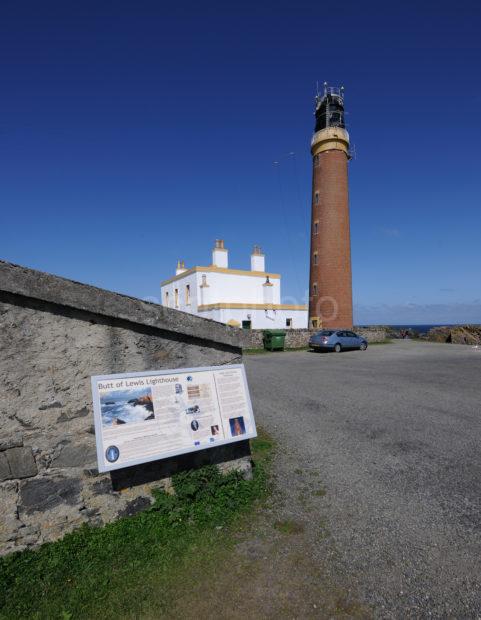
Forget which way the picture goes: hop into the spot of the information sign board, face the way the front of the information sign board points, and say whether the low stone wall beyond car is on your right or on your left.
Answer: on your left

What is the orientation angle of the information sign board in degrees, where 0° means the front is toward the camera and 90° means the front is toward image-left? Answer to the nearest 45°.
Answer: approximately 315°

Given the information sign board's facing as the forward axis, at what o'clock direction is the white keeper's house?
The white keeper's house is roughly at 8 o'clock from the information sign board.

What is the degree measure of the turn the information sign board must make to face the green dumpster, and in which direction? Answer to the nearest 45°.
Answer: approximately 135° to its left

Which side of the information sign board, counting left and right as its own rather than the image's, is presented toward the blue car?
left
